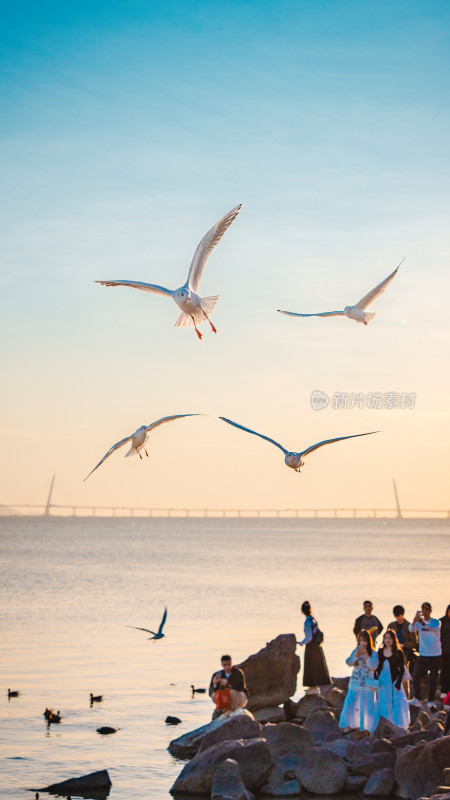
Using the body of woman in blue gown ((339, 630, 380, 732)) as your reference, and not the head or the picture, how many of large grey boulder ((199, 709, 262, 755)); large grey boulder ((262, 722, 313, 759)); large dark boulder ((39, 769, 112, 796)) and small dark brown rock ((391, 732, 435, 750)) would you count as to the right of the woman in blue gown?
3

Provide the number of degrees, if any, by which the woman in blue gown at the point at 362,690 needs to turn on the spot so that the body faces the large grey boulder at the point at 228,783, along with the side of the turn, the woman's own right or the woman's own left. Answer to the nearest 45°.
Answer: approximately 45° to the woman's own right

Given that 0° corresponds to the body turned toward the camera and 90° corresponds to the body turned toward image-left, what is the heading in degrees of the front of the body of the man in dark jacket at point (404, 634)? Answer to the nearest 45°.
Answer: approximately 45°

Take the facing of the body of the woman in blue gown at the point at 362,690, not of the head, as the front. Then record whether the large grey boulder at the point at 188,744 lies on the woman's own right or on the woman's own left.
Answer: on the woman's own right

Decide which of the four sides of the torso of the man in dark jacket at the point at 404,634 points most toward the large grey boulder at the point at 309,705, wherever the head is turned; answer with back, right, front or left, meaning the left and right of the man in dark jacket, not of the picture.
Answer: right

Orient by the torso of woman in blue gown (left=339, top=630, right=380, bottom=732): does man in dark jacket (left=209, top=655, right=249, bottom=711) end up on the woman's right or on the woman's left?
on the woman's right

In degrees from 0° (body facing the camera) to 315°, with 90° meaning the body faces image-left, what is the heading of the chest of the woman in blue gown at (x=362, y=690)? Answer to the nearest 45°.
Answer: approximately 0°

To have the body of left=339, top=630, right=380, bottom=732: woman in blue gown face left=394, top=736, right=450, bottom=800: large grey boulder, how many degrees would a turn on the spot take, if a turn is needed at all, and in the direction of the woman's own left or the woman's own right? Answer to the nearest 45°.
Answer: approximately 45° to the woman's own left
